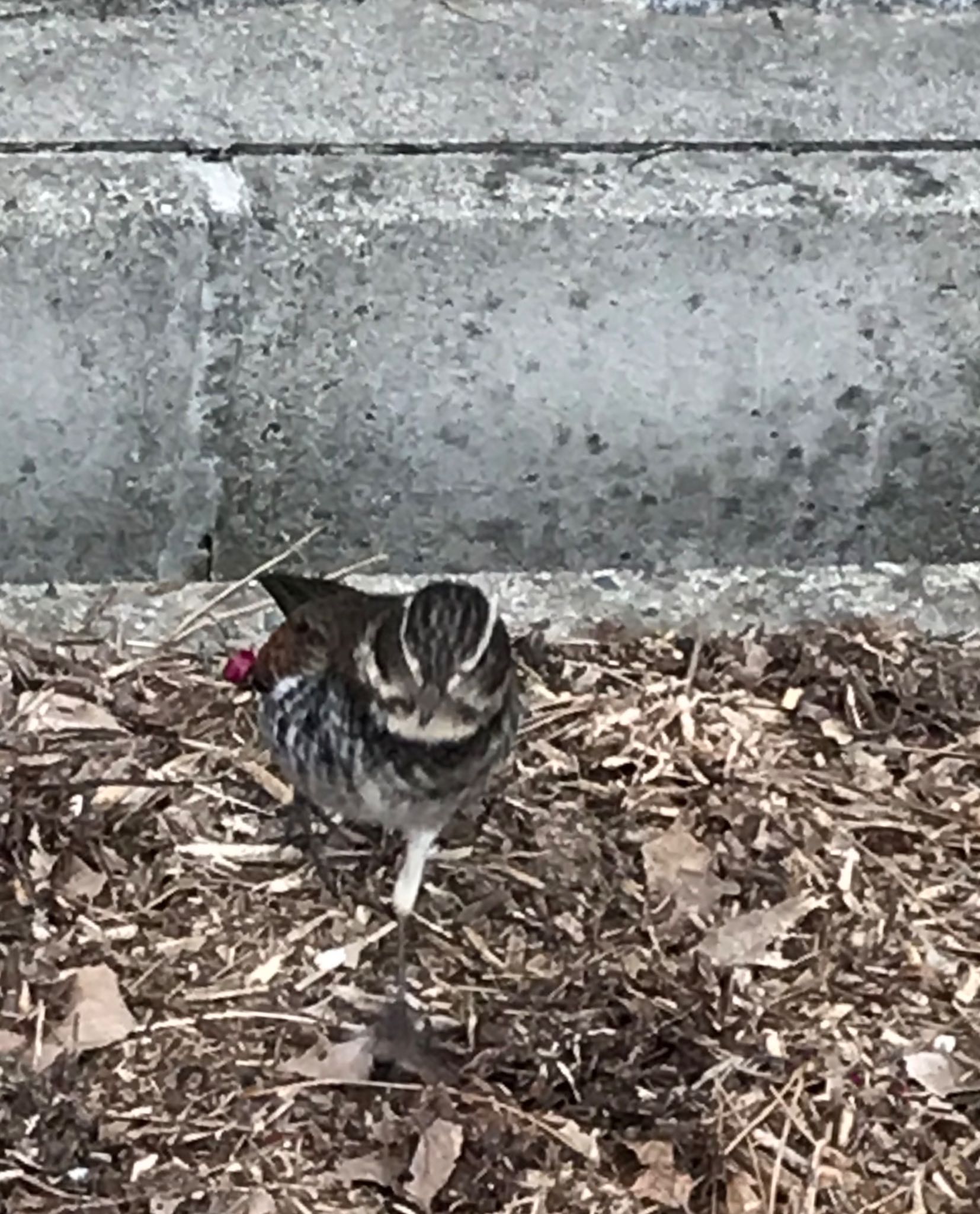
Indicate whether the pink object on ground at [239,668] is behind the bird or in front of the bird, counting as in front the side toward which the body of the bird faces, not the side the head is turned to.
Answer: behind

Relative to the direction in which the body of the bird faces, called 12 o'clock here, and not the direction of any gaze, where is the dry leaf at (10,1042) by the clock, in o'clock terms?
The dry leaf is roughly at 4 o'clock from the bird.

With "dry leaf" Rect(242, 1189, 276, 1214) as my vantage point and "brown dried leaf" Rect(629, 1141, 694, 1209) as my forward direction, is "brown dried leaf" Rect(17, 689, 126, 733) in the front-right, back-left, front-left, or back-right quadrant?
back-left

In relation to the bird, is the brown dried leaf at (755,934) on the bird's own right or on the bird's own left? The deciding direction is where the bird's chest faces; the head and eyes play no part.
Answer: on the bird's own left

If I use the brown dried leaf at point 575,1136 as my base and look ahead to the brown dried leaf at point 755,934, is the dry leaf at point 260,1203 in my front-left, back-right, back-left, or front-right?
back-left

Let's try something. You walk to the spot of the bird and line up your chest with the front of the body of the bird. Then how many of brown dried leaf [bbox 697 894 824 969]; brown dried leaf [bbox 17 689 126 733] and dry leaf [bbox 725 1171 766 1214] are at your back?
1

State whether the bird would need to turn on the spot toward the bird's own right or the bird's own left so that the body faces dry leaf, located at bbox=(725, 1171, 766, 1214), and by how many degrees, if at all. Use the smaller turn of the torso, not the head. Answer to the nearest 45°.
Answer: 0° — it already faces it

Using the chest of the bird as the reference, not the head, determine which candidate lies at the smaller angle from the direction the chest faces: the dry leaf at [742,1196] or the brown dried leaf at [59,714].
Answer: the dry leaf
